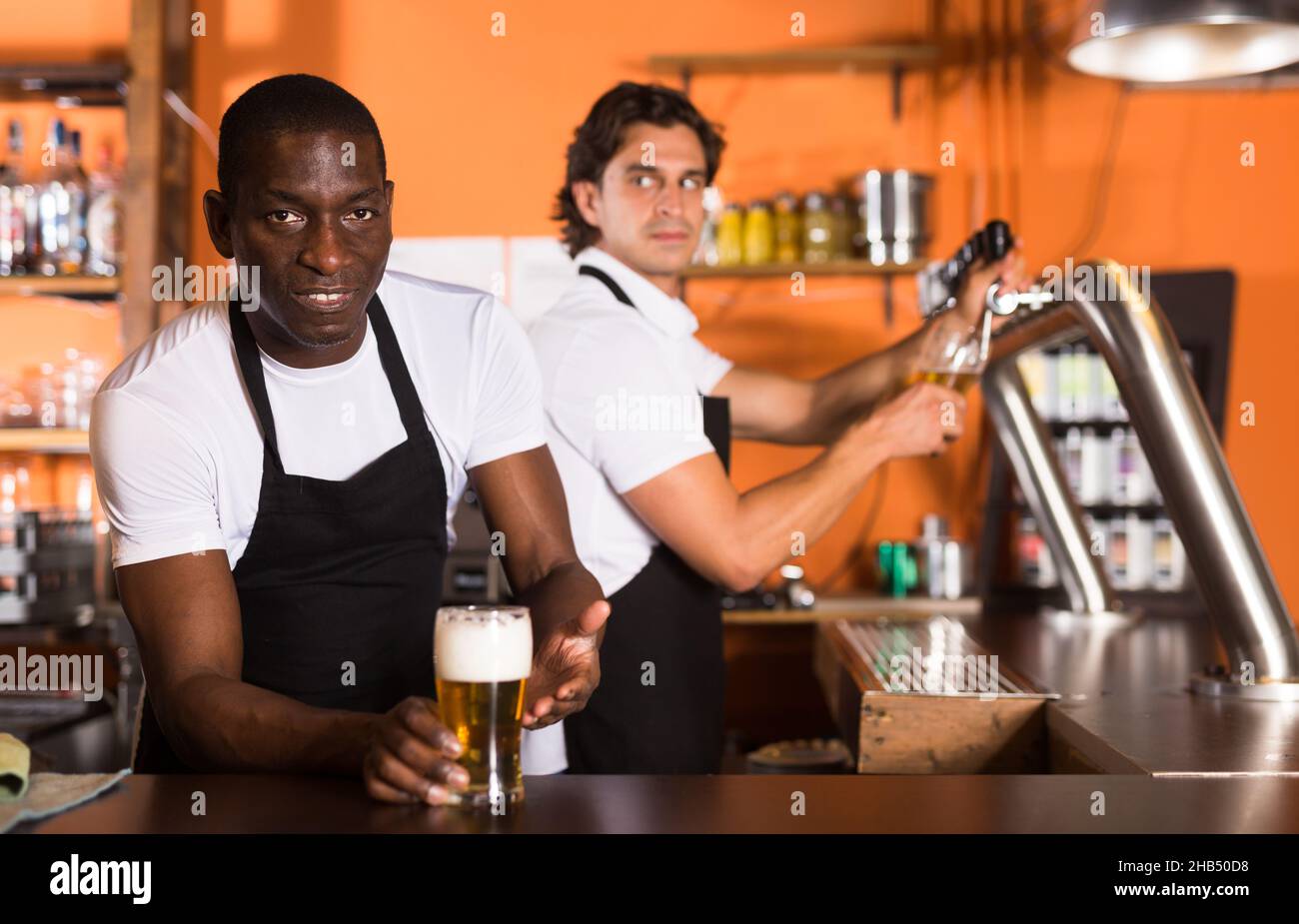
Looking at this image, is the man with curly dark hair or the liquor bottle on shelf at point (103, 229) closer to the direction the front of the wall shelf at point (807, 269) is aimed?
the man with curly dark hair

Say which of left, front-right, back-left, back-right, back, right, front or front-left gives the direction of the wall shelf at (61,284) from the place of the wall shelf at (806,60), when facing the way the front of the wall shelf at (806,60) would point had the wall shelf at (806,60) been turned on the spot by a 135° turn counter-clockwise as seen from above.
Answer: back-left

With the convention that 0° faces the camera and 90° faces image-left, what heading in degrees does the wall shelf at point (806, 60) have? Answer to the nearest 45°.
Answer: approximately 0°

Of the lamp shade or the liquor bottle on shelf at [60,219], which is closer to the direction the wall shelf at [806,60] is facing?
the lamp shade

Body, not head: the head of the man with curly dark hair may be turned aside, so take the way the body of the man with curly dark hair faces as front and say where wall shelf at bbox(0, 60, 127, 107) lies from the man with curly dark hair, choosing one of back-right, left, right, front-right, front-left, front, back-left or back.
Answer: back-left

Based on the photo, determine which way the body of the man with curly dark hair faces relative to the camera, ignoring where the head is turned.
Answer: to the viewer's right

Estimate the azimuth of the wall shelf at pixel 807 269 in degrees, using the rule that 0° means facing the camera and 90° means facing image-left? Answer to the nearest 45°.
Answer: approximately 0°

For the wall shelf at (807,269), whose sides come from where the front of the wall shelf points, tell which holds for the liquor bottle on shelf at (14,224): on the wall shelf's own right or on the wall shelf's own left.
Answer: on the wall shelf's own right

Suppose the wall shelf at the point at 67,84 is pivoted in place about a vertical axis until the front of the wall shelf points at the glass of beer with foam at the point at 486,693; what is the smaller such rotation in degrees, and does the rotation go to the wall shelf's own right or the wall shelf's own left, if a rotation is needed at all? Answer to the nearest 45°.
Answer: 0° — it already faces it

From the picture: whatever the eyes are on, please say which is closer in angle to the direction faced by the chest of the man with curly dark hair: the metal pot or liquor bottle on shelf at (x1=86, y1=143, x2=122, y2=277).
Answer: the metal pot

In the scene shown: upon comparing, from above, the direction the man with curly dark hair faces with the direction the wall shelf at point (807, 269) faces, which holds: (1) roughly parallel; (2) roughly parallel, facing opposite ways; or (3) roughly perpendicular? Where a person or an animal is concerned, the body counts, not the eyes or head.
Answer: roughly perpendicular
